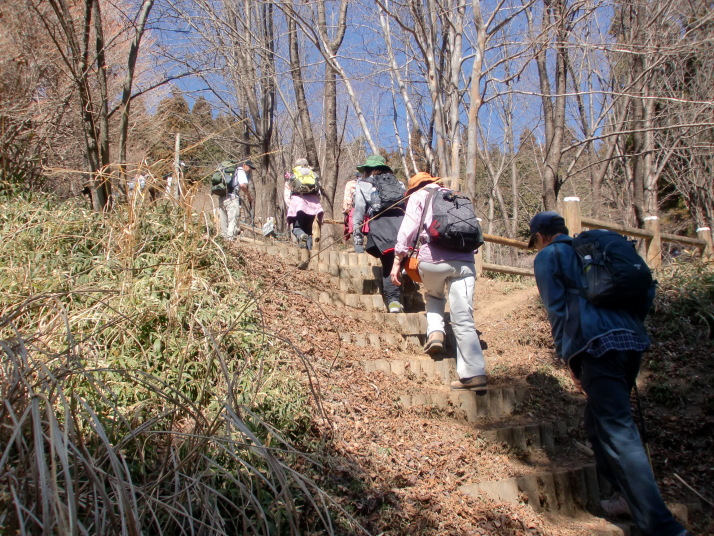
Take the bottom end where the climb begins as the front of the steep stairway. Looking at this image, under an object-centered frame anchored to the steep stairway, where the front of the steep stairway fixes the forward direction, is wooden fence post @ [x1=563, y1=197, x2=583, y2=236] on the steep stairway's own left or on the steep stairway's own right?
on the steep stairway's own left

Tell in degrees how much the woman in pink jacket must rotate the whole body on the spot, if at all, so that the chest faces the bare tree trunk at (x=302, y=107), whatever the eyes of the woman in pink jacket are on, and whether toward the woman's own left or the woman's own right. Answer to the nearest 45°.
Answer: approximately 45° to the woman's own right

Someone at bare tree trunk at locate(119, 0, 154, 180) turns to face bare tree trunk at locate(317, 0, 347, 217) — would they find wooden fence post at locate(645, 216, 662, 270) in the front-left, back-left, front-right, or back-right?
front-right

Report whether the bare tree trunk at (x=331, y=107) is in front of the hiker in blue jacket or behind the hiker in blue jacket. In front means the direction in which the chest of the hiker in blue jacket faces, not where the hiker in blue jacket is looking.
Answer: in front

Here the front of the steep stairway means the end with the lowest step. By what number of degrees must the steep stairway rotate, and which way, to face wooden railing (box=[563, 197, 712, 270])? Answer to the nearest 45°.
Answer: approximately 90° to its left

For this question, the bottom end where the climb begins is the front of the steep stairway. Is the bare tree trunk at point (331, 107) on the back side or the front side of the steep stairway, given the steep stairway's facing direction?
on the back side

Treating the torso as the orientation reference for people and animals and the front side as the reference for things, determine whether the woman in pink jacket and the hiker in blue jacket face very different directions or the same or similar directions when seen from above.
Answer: same or similar directions

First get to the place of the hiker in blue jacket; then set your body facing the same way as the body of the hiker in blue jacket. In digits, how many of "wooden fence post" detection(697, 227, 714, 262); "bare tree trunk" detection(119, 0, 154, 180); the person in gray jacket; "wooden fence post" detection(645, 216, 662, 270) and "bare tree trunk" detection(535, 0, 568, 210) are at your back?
0

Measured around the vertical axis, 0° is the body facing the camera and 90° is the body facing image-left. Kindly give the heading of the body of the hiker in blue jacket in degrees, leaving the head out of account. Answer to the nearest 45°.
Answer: approximately 135°

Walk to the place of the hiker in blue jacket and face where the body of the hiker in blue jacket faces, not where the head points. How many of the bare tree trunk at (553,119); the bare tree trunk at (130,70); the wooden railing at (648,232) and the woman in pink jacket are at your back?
0

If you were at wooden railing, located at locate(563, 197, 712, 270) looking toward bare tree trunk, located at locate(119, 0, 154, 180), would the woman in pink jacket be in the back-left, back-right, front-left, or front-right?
front-left

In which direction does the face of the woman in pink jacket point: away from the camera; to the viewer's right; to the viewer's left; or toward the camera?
away from the camera

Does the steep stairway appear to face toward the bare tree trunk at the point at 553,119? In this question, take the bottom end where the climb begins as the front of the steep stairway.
no

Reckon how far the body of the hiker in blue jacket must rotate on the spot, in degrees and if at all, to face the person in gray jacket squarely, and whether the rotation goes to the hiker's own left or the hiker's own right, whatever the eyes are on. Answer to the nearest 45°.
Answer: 0° — they already face them

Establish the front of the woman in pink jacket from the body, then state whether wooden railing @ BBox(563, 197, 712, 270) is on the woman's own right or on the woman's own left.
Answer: on the woman's own right

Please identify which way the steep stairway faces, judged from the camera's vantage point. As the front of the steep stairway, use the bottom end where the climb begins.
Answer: facing the viewer and to the right of the viewer

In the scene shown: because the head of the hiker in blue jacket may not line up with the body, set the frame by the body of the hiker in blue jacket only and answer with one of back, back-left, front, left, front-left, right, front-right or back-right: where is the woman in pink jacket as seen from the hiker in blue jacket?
front

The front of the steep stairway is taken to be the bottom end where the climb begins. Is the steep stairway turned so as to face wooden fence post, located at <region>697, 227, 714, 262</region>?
no

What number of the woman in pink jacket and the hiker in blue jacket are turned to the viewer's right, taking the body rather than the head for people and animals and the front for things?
0

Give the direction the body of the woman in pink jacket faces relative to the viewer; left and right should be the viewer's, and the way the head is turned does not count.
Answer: facing away from the viewer and to the left of the viewer
